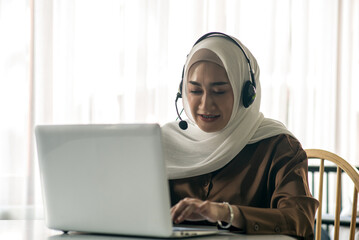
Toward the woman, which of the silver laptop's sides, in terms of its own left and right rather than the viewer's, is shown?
front

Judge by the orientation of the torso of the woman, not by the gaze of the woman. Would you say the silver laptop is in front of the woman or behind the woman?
in front

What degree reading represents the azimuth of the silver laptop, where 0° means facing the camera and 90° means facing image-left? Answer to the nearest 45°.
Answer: approximately 225°

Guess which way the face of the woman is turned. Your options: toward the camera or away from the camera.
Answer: toward the camera

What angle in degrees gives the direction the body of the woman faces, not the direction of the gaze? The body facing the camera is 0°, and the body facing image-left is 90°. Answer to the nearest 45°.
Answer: approximately 45°

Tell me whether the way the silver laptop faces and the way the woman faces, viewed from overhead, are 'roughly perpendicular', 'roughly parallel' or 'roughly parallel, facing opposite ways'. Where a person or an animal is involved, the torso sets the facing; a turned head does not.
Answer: roughly parallel, facing opposite ways
